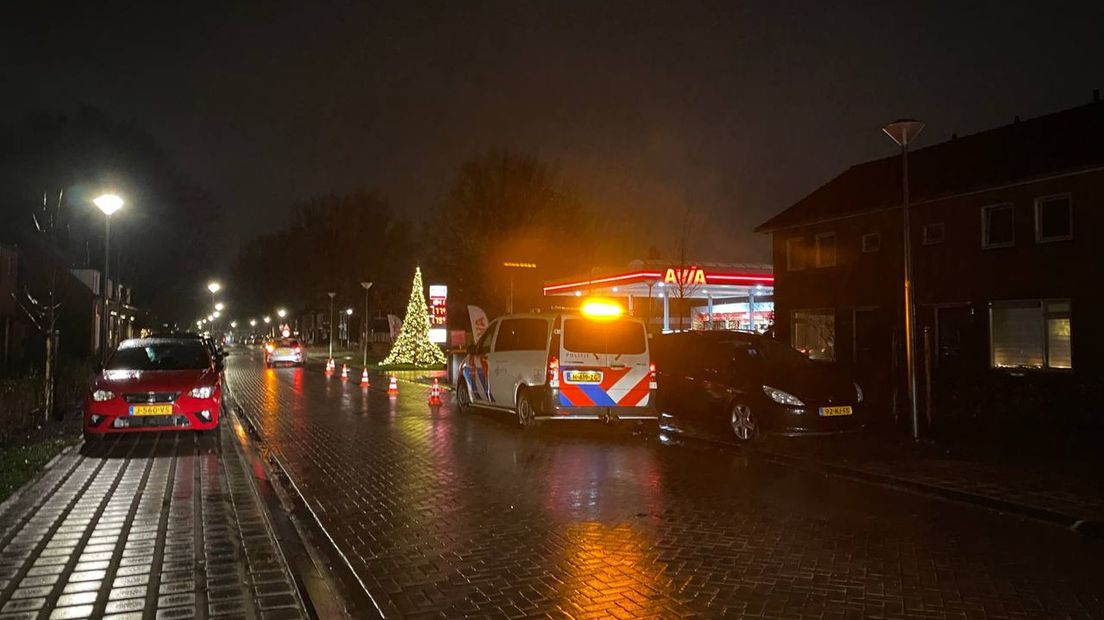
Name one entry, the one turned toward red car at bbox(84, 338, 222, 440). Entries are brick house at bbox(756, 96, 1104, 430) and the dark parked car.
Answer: the brick house

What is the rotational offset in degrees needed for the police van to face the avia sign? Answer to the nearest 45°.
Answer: approximately 45° to its right

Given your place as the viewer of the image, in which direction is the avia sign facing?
facing the viewer

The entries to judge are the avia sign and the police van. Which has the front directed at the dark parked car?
the avia sign

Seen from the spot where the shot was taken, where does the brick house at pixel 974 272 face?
facing the viewer and to the left of the viewer

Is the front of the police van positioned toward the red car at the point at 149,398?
no

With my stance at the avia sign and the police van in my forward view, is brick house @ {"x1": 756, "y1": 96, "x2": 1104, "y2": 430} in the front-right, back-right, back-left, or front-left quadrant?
front-left

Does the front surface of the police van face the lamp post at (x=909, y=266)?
no

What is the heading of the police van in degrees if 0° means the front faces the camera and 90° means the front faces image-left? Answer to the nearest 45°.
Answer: approximately 135°

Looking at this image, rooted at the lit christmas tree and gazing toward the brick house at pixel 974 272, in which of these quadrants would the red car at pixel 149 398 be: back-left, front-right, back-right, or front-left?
front-right

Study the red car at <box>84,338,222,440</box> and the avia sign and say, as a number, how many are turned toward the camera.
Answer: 2

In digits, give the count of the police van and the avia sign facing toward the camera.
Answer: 1

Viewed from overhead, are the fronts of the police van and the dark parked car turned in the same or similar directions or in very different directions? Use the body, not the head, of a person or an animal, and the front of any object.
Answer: very different directions

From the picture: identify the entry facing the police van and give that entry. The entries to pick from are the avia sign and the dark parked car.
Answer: the avia sign

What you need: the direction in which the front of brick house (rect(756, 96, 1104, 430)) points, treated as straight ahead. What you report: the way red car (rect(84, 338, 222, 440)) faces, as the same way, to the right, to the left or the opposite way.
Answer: to the left

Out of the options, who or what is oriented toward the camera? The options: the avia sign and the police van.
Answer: the avia sign

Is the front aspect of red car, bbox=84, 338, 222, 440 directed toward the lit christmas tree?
no

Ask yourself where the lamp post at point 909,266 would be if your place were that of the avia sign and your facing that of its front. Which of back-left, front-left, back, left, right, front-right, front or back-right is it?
front

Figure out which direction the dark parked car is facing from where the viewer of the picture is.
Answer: facing the viewer and to the right of the viewer

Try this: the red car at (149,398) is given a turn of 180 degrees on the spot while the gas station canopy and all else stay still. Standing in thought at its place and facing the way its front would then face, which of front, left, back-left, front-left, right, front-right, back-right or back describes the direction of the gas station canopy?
front-right
